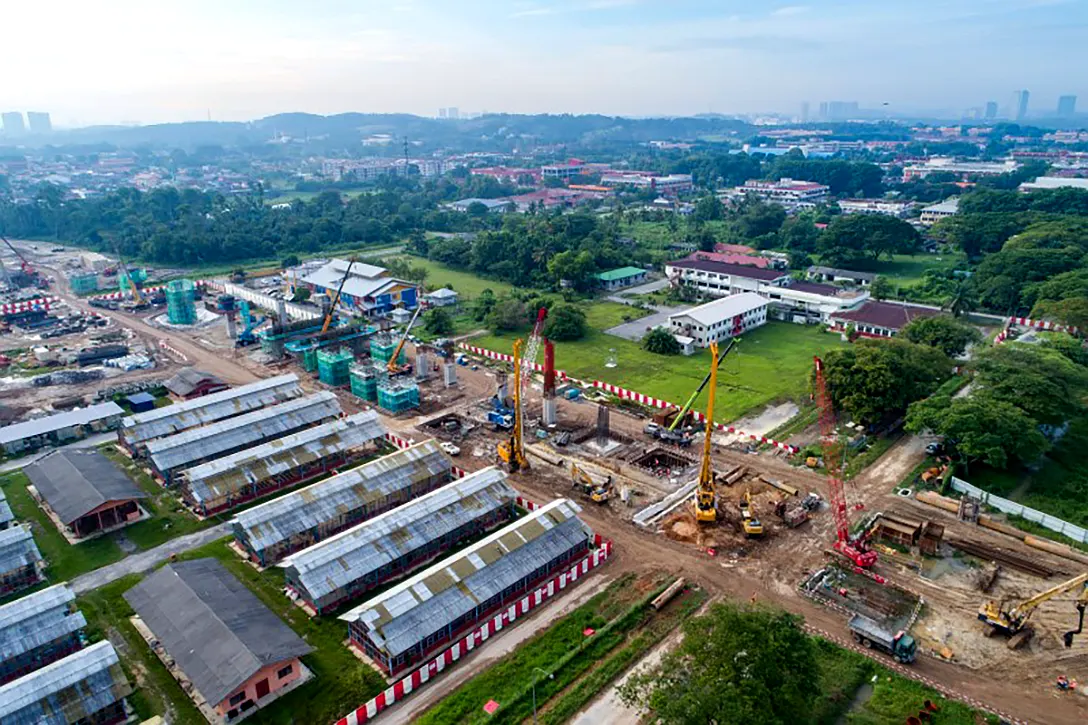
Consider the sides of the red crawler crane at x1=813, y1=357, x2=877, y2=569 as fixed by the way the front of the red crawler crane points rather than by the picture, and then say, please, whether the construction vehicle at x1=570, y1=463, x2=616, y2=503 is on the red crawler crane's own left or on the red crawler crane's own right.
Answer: on the red crawler crane's own left

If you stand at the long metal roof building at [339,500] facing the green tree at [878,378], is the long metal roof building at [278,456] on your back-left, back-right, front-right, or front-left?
back-left

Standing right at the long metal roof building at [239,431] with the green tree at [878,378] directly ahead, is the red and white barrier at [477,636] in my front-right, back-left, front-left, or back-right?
front-right

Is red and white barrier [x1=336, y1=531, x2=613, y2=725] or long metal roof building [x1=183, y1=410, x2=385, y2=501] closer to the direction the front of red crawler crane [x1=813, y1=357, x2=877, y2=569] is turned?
the long metal roof building

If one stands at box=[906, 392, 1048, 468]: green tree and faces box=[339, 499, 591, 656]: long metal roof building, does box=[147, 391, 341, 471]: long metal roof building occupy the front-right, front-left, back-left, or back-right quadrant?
front-right

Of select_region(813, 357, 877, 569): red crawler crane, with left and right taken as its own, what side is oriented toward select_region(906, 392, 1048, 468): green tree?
right

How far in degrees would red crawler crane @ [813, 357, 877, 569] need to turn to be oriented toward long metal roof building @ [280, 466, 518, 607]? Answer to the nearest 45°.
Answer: approximately 90° to its left

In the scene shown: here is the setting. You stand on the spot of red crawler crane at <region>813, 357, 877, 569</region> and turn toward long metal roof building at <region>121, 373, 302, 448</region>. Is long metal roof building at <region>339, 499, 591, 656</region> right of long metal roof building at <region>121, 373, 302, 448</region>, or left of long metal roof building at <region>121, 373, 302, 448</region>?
left

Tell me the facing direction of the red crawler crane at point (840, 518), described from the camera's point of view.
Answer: facing away from the viewer and to the left of the viewer

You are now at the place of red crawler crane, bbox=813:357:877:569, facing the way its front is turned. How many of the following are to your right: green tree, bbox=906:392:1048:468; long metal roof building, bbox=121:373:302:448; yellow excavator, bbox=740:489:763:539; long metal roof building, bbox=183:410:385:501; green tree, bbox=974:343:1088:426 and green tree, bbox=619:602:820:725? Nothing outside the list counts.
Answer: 2

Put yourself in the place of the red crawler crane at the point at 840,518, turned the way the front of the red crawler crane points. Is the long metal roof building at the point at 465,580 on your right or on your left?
on your left

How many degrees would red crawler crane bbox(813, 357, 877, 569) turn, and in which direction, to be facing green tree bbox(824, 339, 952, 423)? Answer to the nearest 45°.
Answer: approximately 45° to its right

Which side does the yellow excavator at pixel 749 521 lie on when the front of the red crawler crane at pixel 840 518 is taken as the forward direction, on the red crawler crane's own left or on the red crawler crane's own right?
on the red crawler crane's own left

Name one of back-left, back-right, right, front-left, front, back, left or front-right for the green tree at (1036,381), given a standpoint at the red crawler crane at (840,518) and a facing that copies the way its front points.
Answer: right

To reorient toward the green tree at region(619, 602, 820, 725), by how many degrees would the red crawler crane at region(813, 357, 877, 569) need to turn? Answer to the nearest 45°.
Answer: approximately 135° to its left
